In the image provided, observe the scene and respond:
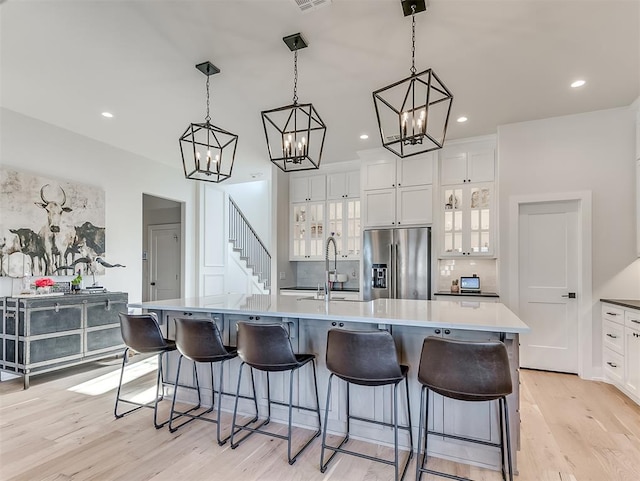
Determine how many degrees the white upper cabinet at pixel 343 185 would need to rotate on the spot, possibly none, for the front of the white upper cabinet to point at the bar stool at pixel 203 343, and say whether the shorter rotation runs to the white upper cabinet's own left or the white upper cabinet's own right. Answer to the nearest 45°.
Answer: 0° — it already faces it

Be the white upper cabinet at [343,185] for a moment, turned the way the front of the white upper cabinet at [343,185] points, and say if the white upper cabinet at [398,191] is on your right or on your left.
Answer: on your left

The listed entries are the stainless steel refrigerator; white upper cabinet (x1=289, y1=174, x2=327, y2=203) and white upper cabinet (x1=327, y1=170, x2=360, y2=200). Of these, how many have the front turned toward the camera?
3

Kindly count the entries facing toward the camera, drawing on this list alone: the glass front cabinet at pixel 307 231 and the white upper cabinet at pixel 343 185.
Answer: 2

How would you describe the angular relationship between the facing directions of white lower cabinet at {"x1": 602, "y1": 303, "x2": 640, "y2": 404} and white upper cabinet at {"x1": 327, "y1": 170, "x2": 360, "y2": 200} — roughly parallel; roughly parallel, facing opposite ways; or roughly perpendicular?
roughly perpendicular

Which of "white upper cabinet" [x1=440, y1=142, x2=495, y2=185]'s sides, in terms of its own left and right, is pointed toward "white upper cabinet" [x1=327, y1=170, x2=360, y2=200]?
right

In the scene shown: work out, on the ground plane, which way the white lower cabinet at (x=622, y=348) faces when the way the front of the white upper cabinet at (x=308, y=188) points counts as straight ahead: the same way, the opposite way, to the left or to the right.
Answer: to the right

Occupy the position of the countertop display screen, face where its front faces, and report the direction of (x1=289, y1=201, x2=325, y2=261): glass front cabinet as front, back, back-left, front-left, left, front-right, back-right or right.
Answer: right

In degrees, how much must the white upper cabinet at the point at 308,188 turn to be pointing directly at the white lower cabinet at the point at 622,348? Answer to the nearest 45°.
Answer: approximately 45° to its left

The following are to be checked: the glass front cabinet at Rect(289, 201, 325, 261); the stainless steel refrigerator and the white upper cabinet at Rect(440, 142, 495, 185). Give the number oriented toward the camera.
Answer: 3

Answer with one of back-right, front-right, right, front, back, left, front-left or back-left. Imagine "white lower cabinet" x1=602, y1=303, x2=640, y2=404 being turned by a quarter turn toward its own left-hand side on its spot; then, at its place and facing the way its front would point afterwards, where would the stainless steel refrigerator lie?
back-right
